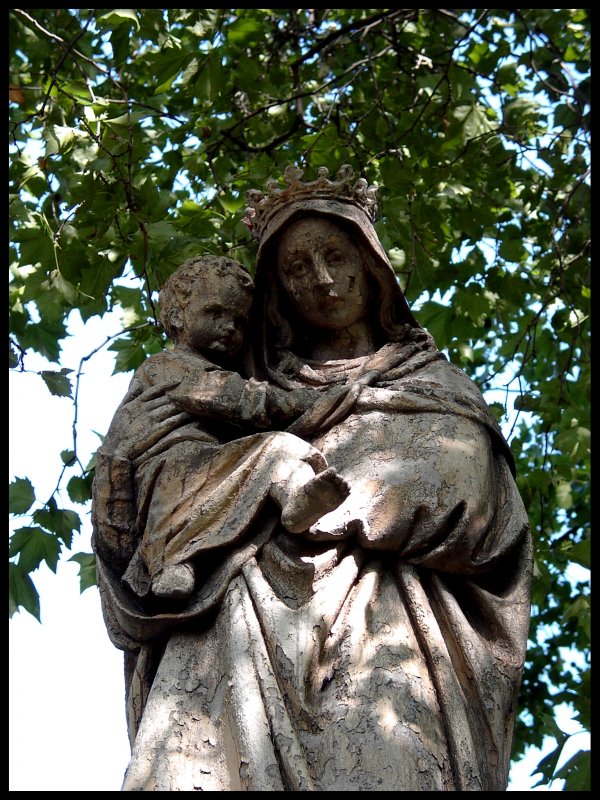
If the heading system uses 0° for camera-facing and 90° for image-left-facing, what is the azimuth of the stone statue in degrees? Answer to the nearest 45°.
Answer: approximately 0°
